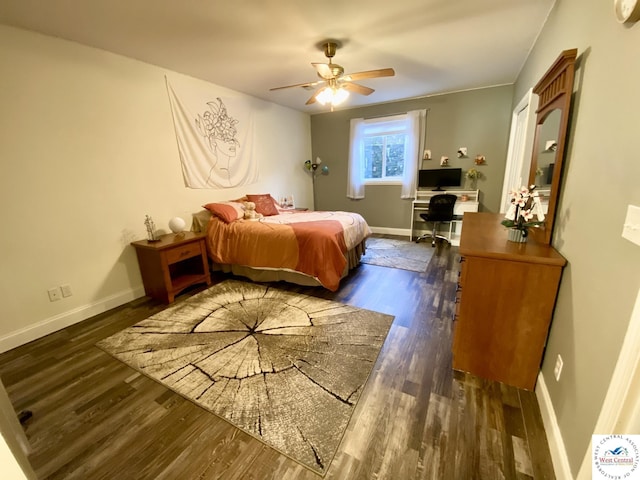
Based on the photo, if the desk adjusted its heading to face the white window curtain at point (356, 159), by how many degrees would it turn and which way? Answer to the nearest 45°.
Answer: approximately 90° to its right

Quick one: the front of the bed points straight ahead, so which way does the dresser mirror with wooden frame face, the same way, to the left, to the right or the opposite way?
the opposite way

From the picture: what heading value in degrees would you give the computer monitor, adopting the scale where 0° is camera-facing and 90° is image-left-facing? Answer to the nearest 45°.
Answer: approximately 0°

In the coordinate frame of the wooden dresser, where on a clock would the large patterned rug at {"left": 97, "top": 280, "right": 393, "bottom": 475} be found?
The large patterned rug is roughly at 11 o'clock from the wooden dresser.

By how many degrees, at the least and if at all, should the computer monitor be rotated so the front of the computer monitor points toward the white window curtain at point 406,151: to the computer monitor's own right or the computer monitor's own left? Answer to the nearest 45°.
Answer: approximately 135° to the computer monitor's own right

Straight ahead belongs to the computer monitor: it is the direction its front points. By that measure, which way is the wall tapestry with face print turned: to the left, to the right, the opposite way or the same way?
to the left

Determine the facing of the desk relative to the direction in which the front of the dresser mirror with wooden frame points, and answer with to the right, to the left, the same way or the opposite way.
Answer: to the left

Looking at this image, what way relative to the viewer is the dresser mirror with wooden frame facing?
to the viewer's left

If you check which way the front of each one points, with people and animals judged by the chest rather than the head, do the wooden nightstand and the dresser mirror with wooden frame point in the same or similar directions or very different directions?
very different directions

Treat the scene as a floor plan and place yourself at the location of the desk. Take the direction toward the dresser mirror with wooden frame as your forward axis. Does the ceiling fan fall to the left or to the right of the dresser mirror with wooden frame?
right

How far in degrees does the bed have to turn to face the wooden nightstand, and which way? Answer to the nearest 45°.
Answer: approximately 135° to its right

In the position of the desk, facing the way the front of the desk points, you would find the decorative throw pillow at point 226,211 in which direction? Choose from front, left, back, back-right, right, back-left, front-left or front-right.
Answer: front-right

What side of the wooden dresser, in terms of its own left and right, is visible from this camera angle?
left

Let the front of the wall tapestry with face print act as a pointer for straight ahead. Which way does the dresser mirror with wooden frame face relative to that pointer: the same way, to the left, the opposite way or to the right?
the opposite way

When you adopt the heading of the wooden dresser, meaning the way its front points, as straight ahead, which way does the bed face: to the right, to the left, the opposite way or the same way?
the opposite way

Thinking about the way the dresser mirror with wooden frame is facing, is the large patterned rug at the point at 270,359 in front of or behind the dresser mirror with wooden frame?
in front
